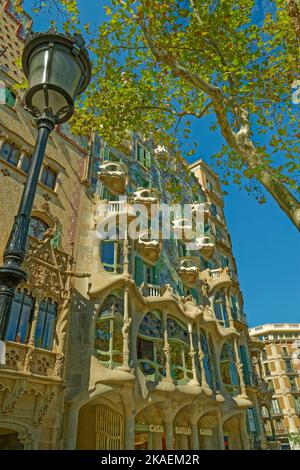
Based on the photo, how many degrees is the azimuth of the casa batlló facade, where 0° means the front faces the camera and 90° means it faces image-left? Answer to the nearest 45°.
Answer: approximately 315°

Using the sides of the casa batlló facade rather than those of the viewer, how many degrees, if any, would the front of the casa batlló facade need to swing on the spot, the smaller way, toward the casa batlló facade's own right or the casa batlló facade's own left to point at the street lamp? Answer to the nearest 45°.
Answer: approximately 45° to the casa batlló facade's own right
